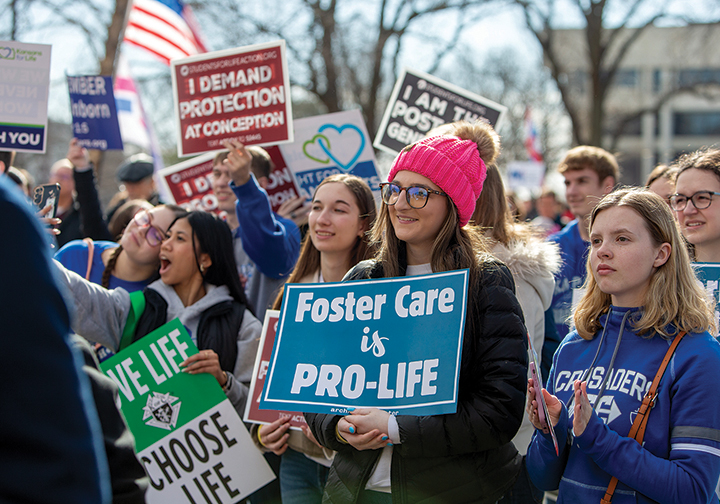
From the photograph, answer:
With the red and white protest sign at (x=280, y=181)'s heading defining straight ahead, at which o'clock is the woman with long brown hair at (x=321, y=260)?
The woman with long brown hair is roughly at 12 o'clock from the red and white protest sign.

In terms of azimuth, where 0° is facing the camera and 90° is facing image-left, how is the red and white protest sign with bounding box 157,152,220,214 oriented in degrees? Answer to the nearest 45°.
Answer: approximately 0°

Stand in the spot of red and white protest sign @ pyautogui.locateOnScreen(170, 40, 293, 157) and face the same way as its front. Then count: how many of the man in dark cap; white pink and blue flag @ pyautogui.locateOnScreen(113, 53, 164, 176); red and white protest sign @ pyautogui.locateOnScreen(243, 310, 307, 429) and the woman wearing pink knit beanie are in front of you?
2

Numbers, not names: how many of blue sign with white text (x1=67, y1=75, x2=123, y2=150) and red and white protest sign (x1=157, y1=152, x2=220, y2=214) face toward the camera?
2

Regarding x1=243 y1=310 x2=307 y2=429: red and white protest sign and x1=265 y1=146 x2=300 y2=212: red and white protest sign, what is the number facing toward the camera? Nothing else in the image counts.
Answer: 2
